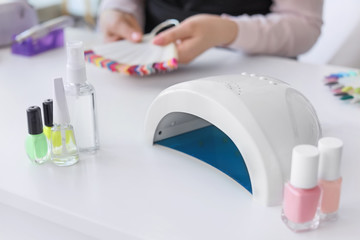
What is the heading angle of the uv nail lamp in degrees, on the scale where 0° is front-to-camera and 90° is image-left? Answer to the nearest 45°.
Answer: approximately 45°

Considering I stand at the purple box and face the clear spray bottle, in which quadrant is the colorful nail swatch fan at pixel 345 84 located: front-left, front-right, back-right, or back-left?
front-left

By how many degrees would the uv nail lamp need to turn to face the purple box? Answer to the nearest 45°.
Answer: approximately 90° to its right
